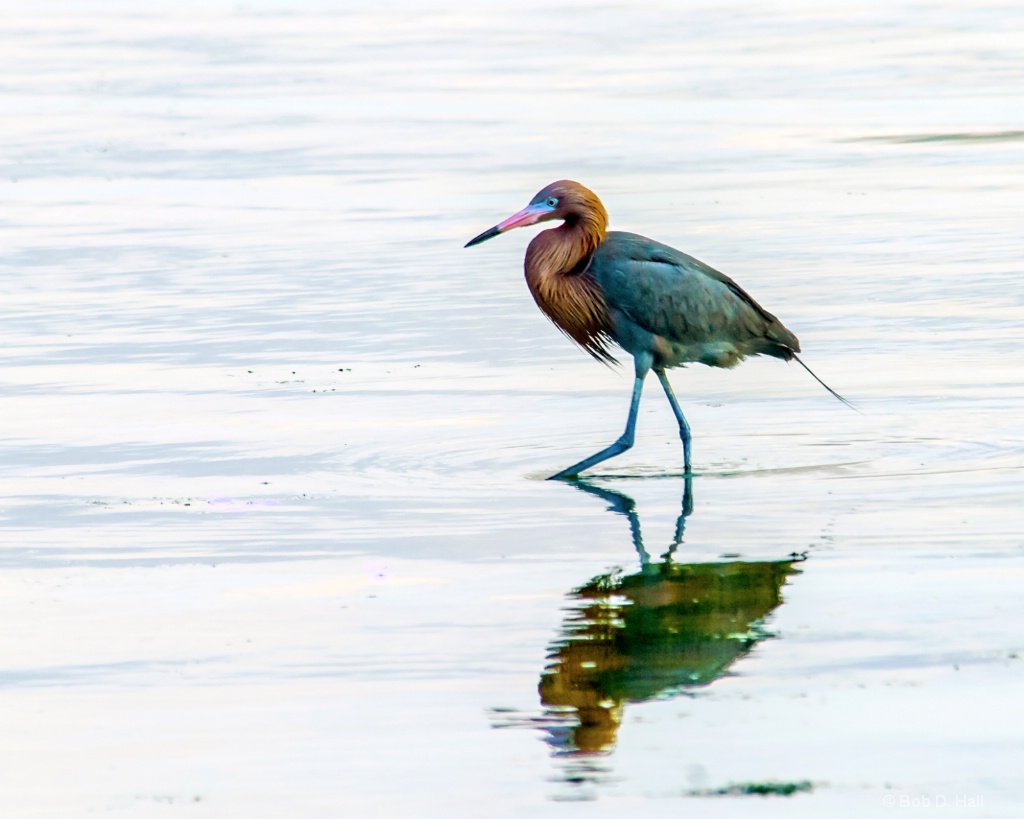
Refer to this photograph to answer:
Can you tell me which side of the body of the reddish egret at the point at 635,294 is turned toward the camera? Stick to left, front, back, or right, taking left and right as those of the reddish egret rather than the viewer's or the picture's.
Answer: left

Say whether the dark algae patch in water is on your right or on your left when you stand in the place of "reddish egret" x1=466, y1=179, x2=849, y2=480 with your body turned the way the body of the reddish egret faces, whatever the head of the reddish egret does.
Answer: on your left
